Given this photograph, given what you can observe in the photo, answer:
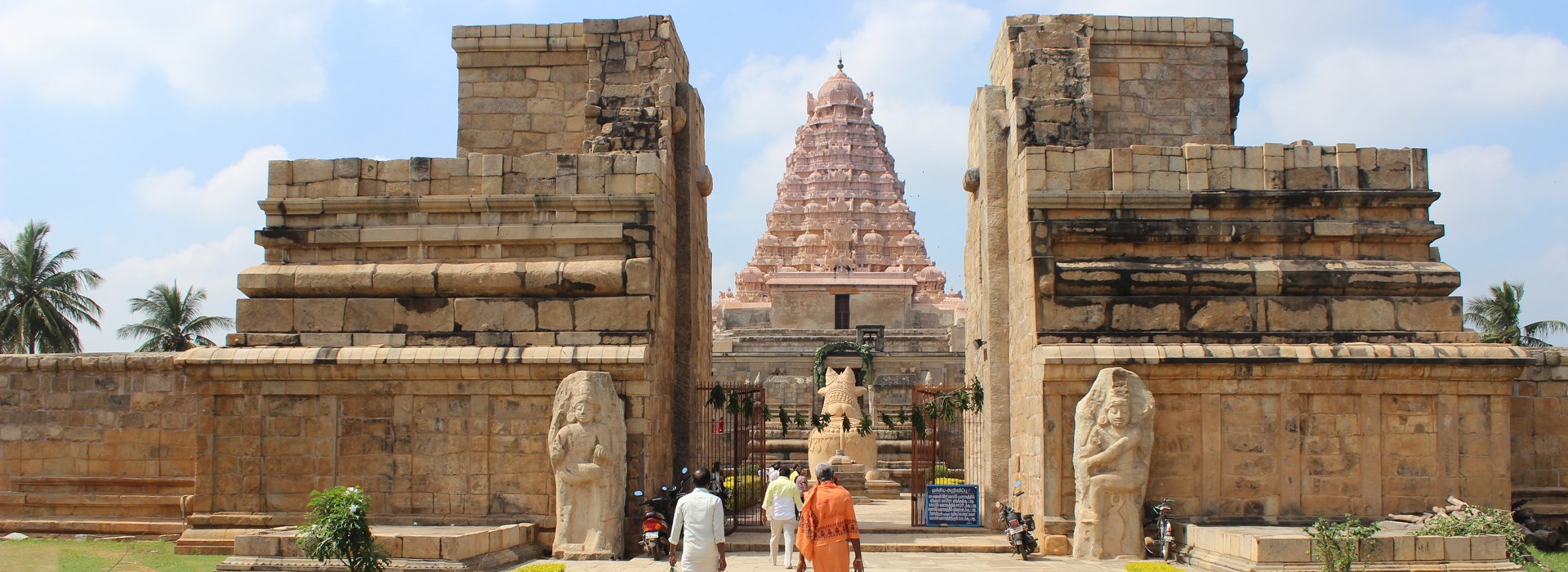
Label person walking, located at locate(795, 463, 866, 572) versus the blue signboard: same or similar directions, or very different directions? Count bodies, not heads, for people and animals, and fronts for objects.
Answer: very different directions

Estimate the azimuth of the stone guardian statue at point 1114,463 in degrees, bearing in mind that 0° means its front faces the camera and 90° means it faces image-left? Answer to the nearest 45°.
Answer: approximately 0°

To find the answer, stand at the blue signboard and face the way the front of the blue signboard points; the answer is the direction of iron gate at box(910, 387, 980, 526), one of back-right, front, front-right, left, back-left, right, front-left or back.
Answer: back

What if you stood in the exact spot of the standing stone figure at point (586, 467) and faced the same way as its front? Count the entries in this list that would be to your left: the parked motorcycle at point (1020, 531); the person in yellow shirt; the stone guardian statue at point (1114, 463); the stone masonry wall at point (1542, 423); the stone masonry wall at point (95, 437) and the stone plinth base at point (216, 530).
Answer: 4

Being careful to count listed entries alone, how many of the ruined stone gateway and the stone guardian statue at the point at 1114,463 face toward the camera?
2

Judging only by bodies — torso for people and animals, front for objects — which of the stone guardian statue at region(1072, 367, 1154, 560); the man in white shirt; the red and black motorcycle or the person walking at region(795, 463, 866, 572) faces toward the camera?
the stone guardian statue

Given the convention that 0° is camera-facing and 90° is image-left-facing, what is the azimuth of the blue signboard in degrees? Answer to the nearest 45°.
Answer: approximately 0°

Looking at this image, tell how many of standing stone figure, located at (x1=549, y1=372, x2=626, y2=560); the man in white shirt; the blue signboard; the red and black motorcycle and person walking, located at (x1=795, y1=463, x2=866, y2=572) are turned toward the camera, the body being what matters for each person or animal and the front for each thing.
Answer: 2

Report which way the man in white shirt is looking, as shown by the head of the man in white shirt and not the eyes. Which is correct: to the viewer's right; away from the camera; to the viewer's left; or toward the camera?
away from the camera

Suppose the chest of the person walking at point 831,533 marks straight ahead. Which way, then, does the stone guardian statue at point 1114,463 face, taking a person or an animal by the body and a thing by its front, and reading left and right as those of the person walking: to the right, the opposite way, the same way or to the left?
the opposite way

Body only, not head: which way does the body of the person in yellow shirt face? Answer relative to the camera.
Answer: away from the camera

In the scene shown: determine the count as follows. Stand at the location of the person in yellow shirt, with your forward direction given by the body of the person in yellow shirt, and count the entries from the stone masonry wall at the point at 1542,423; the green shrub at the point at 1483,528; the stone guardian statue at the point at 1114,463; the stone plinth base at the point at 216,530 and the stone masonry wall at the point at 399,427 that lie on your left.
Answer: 2

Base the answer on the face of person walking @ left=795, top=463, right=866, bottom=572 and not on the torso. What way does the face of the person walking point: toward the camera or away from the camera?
away from the camera

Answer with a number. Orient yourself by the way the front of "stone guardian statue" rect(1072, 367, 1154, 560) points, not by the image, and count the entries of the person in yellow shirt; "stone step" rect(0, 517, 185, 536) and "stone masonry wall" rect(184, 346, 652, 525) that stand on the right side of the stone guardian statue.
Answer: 3

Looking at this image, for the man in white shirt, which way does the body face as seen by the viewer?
away from the camera

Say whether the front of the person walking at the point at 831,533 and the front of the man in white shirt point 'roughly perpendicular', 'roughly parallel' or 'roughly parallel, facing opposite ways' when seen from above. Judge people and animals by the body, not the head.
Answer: roughly parallel
